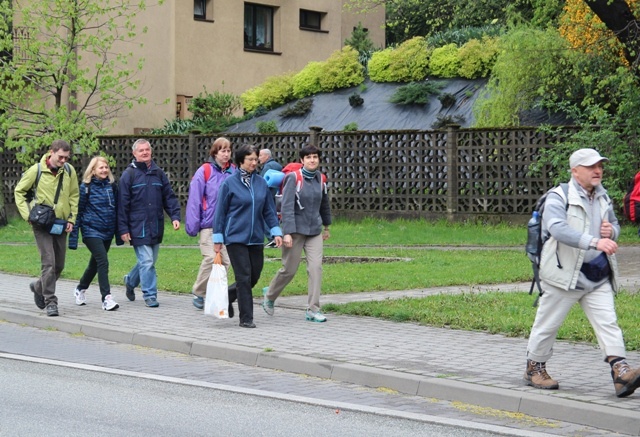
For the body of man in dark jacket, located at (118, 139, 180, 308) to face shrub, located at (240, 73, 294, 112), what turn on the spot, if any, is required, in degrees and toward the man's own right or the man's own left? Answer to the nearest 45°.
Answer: approximately 135° to the man's own left
